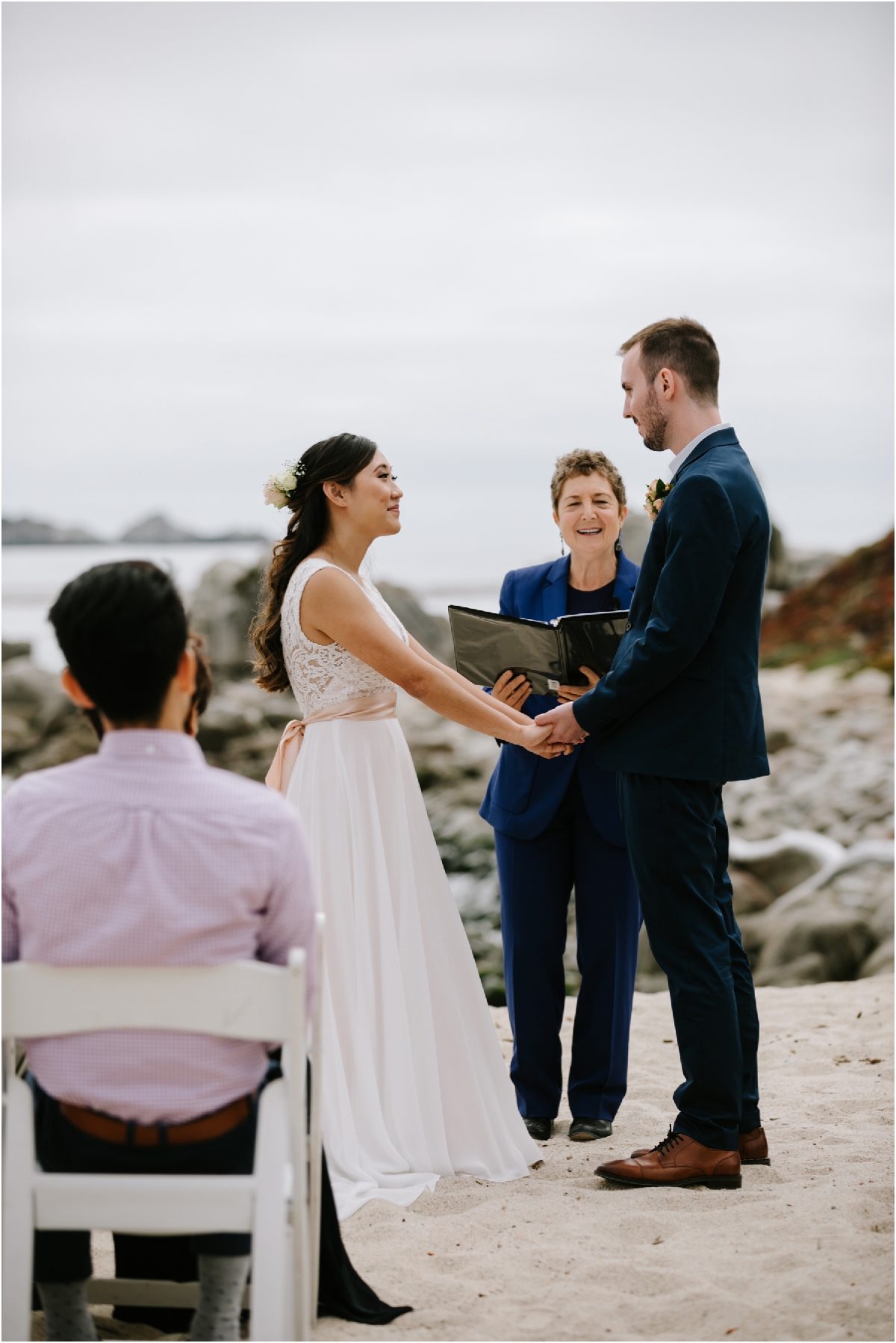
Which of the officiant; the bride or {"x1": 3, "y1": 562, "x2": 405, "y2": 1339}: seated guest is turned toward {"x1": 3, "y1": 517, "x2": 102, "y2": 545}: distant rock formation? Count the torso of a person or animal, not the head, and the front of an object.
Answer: the seated guest

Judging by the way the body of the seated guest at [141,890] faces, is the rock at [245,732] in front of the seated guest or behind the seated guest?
in front

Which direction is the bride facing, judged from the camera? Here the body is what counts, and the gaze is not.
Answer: to the viewer's right

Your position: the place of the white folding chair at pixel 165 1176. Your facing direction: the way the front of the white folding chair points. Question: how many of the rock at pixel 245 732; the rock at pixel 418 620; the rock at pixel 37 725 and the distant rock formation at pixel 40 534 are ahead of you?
4

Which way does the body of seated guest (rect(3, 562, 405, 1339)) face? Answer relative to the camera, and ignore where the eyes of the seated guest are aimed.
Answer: away from the camera

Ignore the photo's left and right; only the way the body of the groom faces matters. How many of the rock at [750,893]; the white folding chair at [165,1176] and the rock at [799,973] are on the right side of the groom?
2

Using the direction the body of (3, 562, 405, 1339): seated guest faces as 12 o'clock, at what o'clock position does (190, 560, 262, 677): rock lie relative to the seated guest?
The rock is roughly at 12 o'clock from the seated guest.

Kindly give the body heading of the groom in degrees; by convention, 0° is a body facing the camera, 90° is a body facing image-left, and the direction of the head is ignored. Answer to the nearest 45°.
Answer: approximately 90°

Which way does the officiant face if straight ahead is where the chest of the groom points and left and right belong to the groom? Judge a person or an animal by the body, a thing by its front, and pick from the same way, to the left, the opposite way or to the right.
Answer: to the left

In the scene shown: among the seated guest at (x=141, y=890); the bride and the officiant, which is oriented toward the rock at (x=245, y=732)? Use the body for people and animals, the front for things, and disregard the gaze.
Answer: the seated guest

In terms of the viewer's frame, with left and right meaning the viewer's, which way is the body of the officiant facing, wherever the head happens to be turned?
facing the viewer

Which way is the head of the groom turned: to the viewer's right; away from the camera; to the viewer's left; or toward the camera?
to the viewer's left

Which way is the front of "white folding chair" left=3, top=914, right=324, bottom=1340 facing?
away from the camera

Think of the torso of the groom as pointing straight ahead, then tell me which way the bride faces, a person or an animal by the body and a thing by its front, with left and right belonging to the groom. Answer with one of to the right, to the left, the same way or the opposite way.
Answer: the opposite way

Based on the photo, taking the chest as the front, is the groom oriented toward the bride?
yes

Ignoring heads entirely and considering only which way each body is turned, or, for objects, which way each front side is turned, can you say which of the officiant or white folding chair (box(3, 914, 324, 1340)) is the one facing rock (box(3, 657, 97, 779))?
the white folding chair

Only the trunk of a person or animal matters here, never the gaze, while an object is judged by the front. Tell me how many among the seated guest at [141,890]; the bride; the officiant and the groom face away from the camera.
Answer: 1

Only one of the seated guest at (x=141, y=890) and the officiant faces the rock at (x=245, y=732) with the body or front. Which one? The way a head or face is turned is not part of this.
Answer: the seated guest
